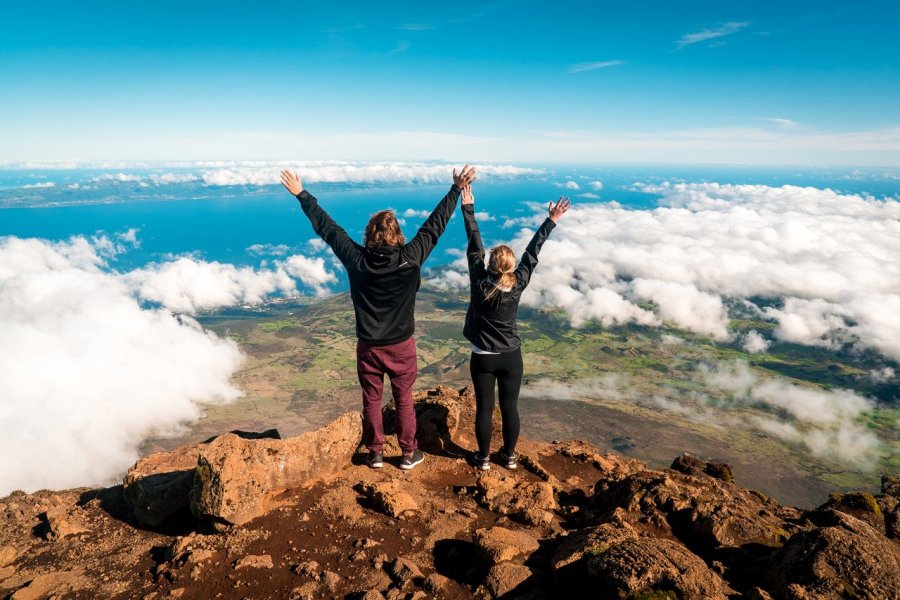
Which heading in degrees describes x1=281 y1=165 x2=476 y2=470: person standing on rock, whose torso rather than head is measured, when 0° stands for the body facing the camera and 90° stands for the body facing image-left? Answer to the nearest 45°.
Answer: approximately 180°

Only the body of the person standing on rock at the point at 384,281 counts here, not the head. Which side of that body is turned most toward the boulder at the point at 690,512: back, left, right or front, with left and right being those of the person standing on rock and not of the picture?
right

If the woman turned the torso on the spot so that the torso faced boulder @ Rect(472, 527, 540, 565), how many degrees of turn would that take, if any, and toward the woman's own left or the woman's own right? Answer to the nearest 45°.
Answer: approximately 180°

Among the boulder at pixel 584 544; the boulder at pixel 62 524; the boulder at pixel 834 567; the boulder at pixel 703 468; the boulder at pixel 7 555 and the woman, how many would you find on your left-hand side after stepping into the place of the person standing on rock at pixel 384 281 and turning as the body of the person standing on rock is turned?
2

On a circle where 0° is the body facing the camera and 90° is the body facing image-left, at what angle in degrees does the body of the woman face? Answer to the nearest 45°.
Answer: approximately 180°

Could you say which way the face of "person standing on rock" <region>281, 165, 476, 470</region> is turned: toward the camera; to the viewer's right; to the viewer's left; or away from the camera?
away from the camera

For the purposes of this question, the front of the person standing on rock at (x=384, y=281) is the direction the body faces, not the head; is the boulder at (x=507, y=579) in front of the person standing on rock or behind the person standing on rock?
behind

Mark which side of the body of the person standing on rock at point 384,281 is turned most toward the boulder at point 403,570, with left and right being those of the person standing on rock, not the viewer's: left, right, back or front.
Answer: back

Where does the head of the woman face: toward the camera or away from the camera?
away from the camera
